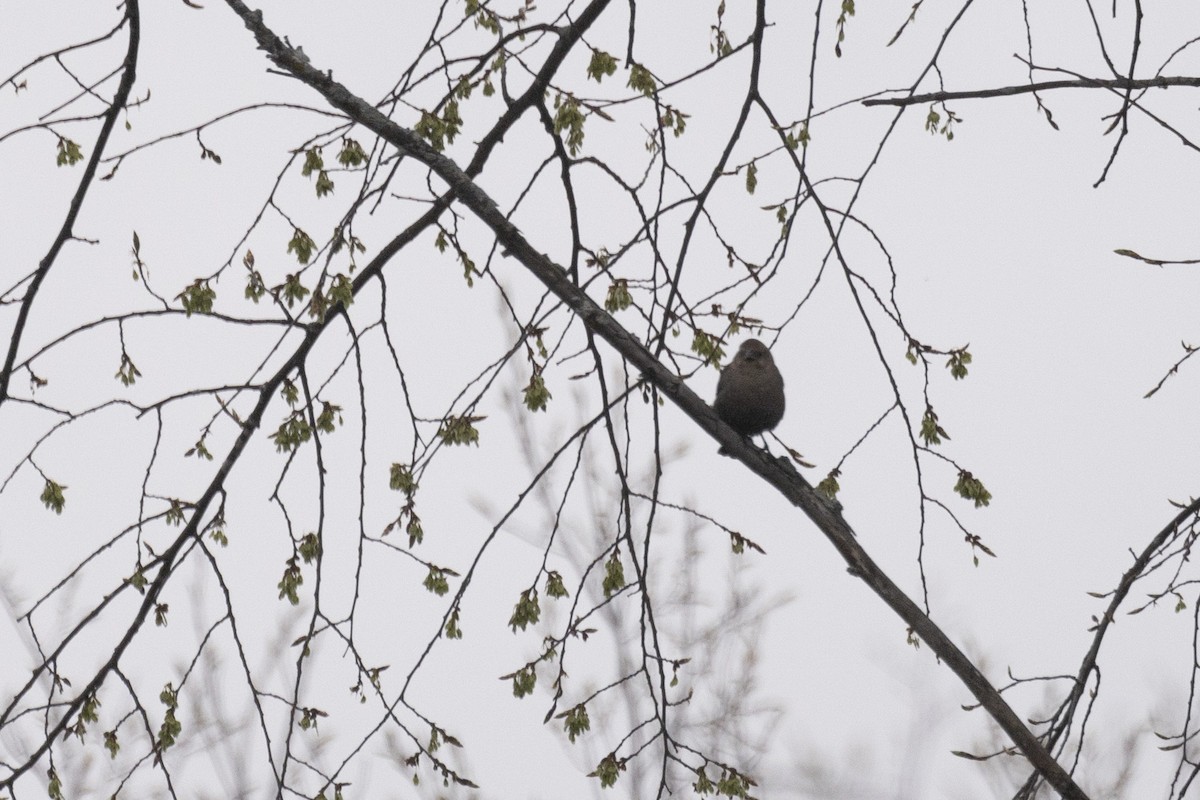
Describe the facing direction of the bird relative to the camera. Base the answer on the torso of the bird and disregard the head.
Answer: toward the camera
